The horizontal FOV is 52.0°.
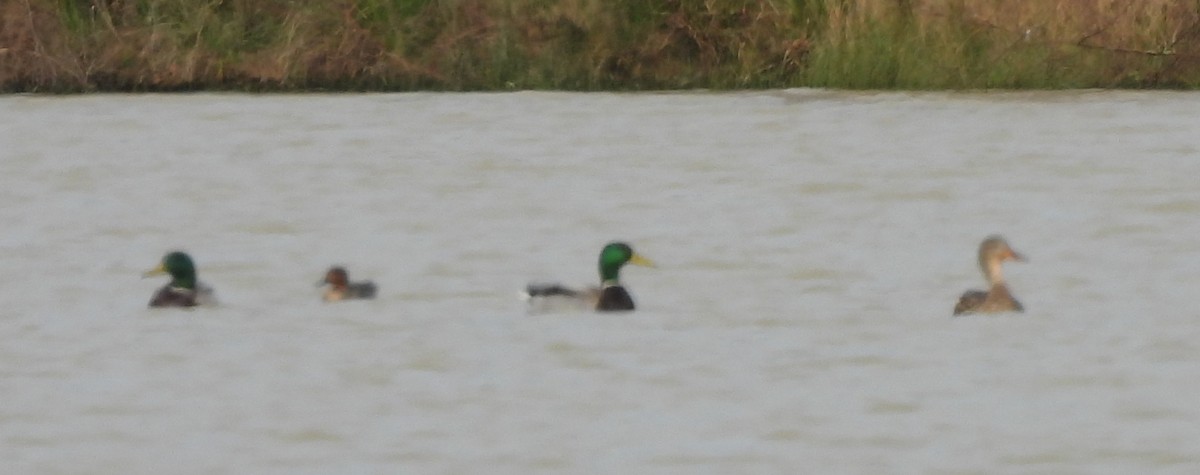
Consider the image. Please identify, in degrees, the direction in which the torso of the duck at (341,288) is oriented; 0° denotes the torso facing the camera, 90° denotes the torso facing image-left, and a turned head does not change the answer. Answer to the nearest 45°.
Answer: approximately 90°

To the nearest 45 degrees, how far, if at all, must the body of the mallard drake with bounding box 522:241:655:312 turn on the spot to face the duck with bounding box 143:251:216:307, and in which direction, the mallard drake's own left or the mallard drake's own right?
approximately 180°

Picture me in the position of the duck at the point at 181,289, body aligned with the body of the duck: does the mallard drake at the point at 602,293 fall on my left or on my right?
on my left

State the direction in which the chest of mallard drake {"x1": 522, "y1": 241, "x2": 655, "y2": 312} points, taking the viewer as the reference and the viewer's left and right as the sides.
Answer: facing to the right of the viewer

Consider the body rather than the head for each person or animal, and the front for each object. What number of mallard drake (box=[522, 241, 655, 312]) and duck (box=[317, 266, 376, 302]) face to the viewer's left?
1

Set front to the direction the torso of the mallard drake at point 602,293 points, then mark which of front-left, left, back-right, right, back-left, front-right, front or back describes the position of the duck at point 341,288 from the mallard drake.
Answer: back

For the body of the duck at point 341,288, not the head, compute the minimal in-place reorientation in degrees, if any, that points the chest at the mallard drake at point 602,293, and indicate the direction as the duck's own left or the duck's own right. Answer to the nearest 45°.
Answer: approximately 180°

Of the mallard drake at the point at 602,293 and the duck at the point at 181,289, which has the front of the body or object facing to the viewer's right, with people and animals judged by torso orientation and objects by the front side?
the mallard drake

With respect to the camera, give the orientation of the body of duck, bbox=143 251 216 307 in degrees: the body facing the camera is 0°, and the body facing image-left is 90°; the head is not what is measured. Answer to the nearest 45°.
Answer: approximately 45°
